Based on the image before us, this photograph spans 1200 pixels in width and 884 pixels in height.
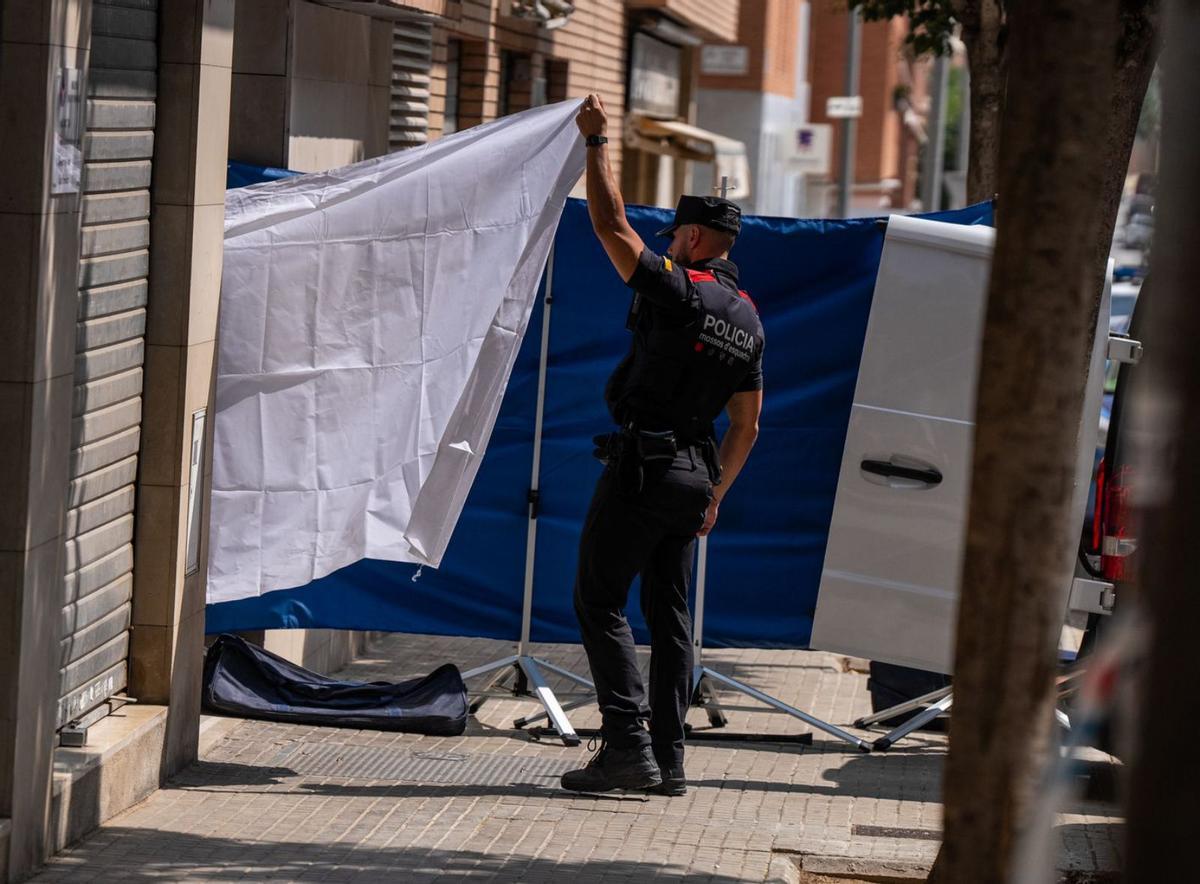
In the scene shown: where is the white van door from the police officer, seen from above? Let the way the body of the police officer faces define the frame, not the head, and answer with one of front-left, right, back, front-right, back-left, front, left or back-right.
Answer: right

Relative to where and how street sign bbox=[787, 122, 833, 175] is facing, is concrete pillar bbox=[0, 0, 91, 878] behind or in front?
in front

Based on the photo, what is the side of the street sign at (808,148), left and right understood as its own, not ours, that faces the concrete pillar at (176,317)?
front

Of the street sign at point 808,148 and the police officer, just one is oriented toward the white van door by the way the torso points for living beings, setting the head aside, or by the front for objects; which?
the street sign

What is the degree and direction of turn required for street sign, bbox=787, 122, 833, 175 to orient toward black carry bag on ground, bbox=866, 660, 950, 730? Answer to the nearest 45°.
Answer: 0° — it already faces it

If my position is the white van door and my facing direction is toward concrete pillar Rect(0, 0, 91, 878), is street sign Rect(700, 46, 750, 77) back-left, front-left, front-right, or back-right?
back-right

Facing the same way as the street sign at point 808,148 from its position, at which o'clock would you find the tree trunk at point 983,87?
The tree trunk is roughly at 12 o'clock from the street sign.

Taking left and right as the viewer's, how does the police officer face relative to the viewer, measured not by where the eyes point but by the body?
facing away from the viewer and to the left of the viewer

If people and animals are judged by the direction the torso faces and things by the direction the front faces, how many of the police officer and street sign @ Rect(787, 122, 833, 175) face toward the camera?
1

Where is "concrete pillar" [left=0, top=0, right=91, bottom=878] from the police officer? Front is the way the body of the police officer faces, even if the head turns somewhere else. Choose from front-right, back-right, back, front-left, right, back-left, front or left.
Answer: left

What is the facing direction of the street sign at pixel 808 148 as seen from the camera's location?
facing the viewer

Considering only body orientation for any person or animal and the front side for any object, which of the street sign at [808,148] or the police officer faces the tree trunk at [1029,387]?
the street sign

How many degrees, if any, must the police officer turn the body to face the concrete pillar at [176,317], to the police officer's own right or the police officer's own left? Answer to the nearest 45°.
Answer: approximately 45° to the police officer's own left

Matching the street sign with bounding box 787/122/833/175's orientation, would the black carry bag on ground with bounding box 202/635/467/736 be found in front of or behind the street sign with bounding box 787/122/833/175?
in front
